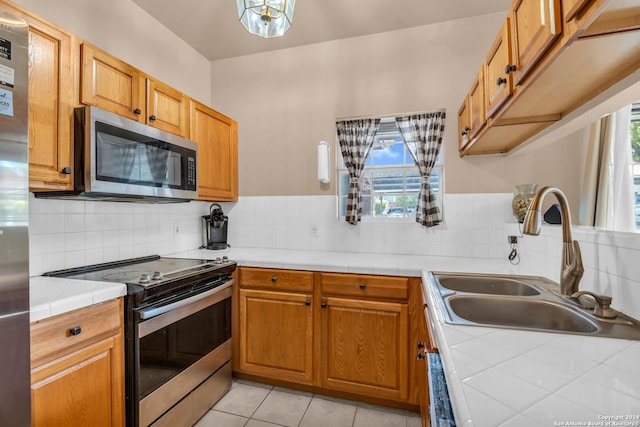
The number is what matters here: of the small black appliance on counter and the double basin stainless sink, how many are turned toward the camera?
1

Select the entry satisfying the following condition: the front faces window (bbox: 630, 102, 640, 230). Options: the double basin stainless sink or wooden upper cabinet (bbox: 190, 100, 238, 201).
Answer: the wooden upper cabinet

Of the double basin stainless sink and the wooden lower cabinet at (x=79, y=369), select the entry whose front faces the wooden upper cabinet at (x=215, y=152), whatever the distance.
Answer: the double basin stainless sink

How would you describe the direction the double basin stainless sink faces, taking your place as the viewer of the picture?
facing to the left of the viewer

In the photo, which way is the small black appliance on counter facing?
toward the camera

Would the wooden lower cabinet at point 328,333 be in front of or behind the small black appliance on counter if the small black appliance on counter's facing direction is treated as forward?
in front

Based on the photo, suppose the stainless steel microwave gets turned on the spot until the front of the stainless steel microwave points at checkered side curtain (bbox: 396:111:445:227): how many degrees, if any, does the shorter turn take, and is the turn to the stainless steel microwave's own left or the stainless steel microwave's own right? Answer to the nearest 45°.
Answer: approximately 45° to the stainless steel microwave's own left

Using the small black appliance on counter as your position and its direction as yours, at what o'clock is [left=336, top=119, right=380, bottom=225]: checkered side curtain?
The checkered side curtain is roughly at 10 o'clock from the small black appliance on counter.

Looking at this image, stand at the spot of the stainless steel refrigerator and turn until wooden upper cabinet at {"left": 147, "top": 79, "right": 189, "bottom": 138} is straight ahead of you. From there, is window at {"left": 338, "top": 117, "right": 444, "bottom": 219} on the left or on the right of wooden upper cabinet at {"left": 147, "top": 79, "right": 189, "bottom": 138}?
right

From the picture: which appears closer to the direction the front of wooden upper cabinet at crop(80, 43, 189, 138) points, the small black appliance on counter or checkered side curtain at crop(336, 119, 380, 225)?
the checkered side curtain

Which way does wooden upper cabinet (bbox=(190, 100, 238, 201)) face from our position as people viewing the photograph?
facing the viewer and to the right of the viewer

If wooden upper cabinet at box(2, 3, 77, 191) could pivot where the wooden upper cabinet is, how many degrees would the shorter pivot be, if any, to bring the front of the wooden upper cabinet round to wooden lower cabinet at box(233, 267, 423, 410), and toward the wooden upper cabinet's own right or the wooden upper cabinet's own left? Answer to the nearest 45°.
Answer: approximately 45° to the wooden upper cabinet's own left

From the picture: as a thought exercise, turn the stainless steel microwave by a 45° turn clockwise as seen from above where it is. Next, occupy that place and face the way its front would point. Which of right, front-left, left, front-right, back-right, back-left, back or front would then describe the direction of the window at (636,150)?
front-left
